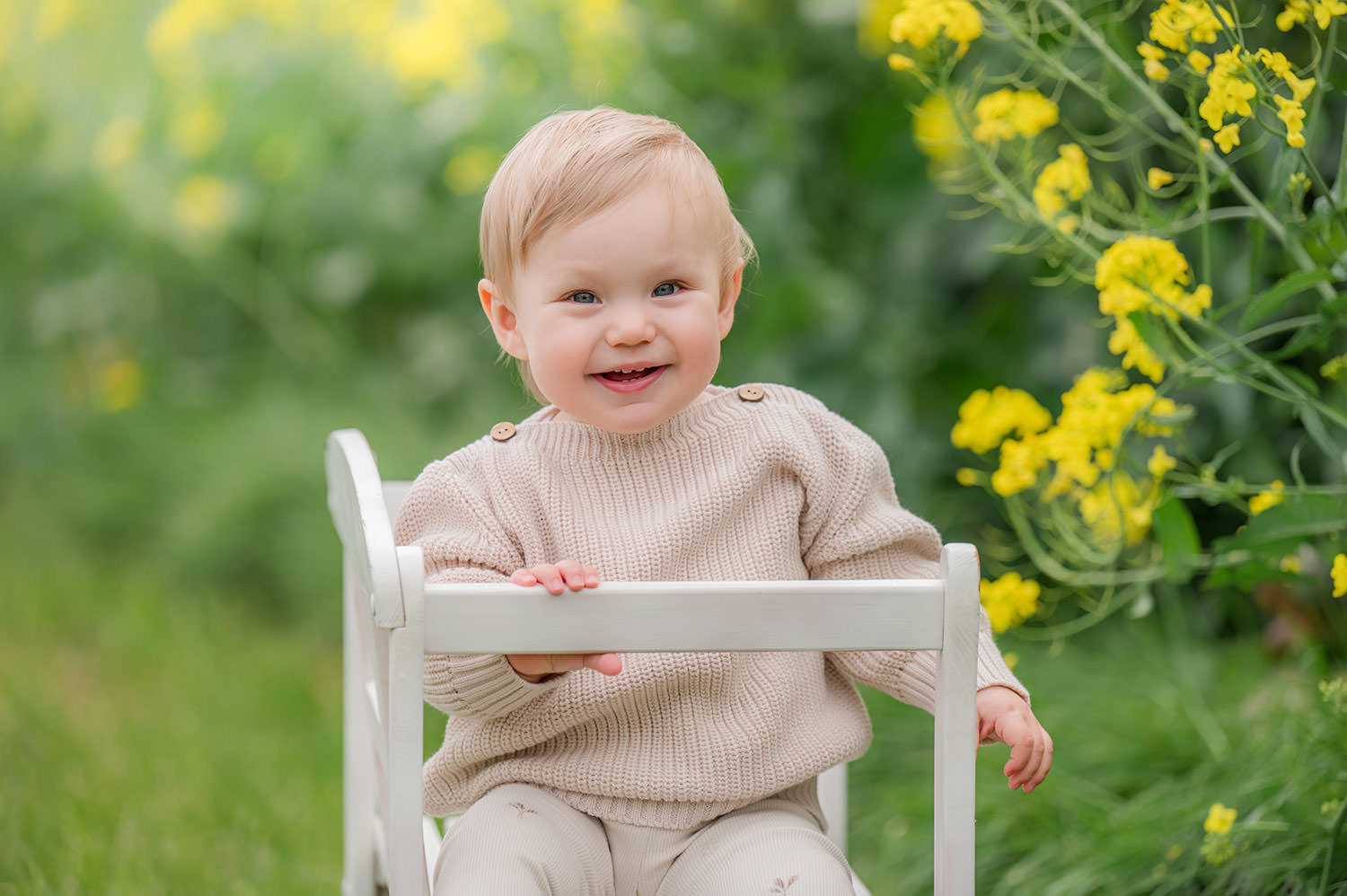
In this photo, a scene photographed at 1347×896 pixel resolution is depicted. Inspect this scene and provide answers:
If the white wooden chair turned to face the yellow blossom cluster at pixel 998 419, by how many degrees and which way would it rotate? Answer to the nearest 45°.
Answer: approximately 45° to its left

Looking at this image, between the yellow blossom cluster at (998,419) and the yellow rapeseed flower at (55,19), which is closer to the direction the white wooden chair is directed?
the yellow blossom cluster

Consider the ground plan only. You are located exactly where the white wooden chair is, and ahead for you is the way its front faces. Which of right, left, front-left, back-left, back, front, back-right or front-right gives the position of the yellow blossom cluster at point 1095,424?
front-left

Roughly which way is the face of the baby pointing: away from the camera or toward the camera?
toward the camera

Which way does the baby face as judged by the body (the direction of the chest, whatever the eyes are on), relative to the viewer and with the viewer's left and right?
facing the viewer

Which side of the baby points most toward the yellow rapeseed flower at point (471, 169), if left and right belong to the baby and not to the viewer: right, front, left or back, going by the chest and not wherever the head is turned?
back

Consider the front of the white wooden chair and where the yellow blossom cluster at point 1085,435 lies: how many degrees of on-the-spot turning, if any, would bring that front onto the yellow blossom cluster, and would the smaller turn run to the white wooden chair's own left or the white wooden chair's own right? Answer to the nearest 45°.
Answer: approximately 45° to the white wooden chair's own left
